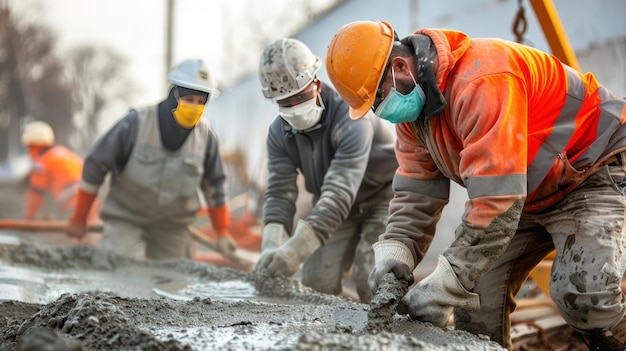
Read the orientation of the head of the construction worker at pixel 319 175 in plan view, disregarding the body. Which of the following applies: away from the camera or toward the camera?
toward the camera

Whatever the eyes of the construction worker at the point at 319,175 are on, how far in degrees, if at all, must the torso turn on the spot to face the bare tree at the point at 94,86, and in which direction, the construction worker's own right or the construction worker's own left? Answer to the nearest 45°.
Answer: approximately 135° to the construction worker's own right

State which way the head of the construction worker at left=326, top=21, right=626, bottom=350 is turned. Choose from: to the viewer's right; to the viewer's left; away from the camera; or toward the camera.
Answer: to the viewer's left

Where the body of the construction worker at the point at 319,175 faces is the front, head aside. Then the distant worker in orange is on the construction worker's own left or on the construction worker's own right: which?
on the construction worker's own right

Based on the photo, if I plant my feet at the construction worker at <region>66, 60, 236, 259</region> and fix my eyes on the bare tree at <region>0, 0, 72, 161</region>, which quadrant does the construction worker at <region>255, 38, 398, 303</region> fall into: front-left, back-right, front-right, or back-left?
back-right

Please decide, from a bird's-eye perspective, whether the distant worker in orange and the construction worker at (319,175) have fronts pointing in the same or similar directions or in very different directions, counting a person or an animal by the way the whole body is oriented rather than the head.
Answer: same or similar directions

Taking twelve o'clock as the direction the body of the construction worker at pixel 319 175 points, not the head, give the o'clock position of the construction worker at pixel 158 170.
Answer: the construction worker at pixel 158 170 is roughly at 3 o'clock from the construction worker at pixel 319 175.
